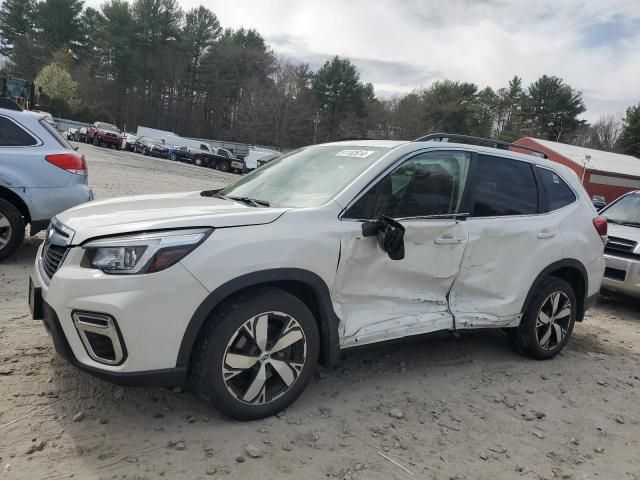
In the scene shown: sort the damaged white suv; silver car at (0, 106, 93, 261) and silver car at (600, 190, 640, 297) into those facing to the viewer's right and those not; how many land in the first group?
0

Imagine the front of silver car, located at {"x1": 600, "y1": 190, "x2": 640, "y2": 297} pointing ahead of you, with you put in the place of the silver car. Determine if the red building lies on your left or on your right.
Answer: on your right

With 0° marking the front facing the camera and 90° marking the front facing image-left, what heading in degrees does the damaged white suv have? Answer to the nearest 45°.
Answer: approximately 45°

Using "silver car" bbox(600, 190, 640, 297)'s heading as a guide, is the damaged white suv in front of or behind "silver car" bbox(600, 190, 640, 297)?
in front

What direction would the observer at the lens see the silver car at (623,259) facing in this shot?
facing the viewer and to the left of the viewer

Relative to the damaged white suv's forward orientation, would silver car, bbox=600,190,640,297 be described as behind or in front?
behind

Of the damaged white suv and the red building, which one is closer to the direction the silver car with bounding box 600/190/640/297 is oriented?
the damaged white suv

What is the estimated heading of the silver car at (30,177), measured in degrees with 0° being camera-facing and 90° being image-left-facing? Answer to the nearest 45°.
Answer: approximately 90°

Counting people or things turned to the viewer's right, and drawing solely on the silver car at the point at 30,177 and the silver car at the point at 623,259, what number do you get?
0

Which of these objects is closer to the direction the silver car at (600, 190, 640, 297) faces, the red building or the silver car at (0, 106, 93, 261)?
the silver car

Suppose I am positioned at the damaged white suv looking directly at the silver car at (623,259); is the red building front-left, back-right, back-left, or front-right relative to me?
front-left

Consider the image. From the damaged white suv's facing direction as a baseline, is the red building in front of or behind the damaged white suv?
behind

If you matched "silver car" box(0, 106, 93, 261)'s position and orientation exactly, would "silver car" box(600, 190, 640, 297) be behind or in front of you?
behind
